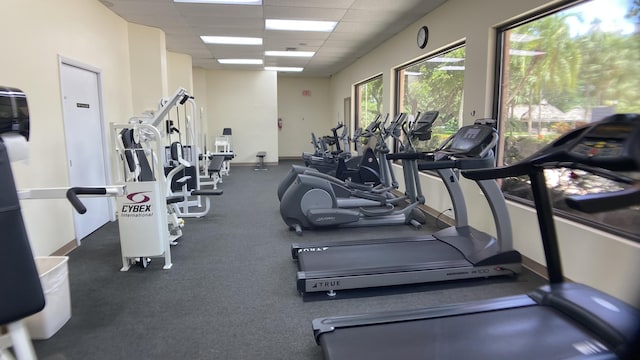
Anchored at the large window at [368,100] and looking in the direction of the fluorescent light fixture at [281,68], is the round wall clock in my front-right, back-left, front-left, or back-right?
back-left

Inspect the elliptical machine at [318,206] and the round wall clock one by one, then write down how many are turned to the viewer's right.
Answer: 1

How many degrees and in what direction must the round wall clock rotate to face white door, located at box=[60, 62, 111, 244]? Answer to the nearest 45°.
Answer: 0° — it already faces it

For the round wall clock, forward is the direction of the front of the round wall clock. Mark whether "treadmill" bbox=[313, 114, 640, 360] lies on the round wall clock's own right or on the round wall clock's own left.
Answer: on the round wall clock's own left

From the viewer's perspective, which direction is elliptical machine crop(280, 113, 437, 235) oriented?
to the viewer's right

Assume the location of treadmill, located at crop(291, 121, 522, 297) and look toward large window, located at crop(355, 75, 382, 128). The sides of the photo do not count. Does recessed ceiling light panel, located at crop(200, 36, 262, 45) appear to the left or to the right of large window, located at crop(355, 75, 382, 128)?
left

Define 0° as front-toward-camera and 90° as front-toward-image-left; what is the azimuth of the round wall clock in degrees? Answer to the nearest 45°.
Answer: approximately 45°

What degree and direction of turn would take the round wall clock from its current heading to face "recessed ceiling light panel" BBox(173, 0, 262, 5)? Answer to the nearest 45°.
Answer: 0° — it already faces it

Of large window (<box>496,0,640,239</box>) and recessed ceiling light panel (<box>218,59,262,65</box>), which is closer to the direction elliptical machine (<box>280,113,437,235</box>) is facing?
the large window
